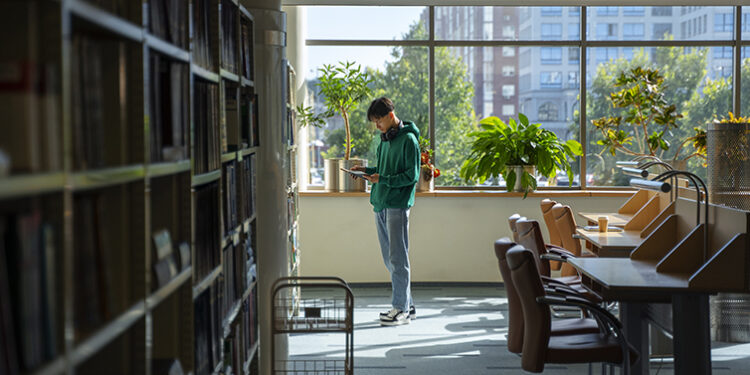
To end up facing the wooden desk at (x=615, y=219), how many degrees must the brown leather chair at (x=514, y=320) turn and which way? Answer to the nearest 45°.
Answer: approximately 90° to its left

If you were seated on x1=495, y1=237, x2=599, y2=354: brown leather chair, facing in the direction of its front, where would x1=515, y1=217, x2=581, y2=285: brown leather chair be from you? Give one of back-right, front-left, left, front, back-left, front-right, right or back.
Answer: left

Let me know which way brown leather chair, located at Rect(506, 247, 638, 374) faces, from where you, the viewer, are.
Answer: facing to the right of the viewer

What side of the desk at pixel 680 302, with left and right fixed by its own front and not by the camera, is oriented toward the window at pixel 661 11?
right

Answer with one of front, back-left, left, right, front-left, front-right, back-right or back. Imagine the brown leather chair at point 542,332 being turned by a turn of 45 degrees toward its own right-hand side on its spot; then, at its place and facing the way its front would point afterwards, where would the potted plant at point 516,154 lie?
back-left

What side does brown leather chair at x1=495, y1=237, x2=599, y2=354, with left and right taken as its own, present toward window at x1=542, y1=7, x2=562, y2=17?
left

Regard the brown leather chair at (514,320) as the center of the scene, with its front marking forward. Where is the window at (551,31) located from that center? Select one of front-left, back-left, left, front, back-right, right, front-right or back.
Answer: left

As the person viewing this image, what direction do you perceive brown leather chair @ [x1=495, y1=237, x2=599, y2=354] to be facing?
facing to the right of the viewer

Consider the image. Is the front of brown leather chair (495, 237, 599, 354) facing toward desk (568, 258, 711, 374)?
yes

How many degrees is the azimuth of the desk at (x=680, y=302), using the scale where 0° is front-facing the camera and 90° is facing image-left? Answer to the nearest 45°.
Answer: approximately 90°

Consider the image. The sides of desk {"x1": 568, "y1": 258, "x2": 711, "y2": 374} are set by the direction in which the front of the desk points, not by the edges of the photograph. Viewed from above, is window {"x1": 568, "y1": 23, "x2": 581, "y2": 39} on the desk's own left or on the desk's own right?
on the desk's own right

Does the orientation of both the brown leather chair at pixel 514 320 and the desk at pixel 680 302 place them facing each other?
yes

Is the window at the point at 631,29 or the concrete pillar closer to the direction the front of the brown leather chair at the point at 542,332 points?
the window

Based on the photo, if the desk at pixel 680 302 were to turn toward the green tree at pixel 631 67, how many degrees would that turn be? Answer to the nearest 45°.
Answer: approximately 90° to its right

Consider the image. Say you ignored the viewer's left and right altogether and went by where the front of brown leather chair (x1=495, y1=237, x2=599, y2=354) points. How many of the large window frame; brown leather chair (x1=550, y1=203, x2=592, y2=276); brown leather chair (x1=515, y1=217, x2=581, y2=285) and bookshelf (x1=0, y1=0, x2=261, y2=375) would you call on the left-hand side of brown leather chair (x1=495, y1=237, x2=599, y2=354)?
3

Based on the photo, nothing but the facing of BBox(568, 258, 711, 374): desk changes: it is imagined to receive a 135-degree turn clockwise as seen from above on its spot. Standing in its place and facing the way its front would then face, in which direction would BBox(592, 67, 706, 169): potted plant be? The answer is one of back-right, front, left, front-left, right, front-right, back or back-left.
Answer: front-left

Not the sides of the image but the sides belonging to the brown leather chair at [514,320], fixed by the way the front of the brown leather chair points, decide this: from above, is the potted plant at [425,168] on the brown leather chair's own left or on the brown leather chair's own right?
on the brown leather chair's own left
